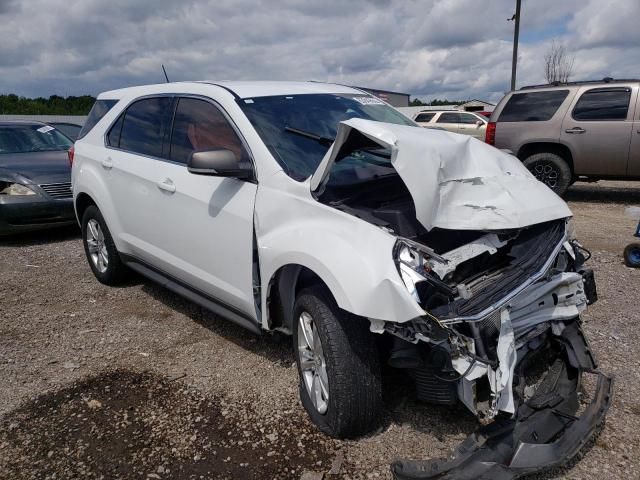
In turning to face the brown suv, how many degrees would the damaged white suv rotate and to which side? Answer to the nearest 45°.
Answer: approximately 90° to its left

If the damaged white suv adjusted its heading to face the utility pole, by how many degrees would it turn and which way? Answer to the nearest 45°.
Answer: approximately 135° to its left

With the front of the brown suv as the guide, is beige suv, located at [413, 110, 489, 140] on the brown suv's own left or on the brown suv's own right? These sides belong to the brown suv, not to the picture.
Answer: on the brown suv's own left

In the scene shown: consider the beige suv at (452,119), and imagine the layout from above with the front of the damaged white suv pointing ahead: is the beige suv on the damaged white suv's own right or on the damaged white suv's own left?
on the damaged white suv's own left

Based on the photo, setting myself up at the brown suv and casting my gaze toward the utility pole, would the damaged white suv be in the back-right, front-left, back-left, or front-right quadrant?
back-left

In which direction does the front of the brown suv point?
to the viewer's right

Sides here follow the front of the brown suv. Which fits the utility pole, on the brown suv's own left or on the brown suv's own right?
on the brown suv's own left

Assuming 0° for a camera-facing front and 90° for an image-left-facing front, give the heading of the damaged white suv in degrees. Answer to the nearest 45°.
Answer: approximately 315°
